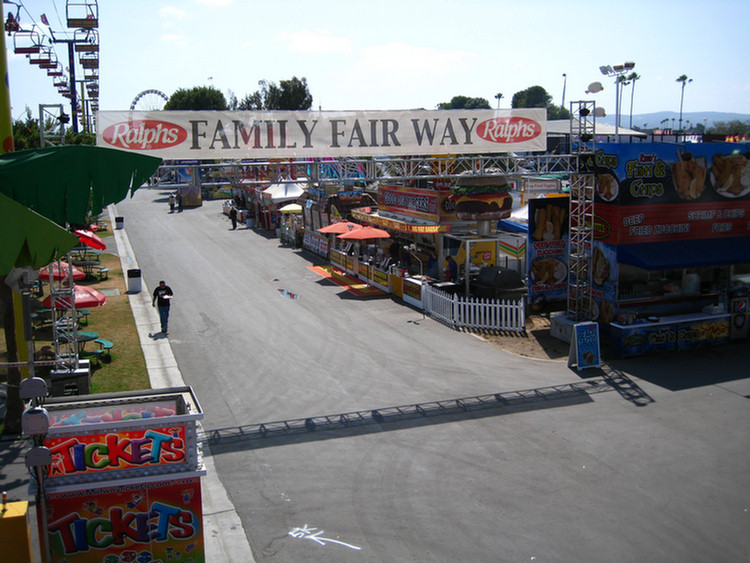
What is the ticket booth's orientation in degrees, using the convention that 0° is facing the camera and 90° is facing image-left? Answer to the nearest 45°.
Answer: approximately 0°

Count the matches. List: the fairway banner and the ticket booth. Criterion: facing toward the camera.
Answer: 2

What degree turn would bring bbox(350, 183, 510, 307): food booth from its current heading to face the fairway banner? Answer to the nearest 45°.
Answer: approximately 45° to its left

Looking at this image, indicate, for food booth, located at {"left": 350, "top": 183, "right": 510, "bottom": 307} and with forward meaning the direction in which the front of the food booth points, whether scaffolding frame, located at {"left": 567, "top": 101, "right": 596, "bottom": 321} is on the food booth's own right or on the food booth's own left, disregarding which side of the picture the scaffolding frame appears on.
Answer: on the food booth's own left

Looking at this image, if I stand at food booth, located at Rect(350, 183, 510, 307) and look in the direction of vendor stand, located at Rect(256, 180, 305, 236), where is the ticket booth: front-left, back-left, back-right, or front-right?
back-left

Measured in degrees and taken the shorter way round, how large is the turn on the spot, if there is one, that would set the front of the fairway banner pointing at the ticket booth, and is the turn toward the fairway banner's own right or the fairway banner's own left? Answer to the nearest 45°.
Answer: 0° — it already faces it

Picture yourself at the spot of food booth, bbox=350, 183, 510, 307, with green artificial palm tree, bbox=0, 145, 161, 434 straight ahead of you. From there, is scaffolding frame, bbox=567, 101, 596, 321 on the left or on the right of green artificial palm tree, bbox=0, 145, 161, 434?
left

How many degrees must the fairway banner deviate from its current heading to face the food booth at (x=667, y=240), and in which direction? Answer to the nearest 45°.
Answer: approximately 90° to its left

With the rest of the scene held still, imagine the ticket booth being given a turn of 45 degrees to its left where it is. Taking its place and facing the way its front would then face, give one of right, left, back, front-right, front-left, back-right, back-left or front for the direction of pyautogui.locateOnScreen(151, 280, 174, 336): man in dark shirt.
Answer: back-left

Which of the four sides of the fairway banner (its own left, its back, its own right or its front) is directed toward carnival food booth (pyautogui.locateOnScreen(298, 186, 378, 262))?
back

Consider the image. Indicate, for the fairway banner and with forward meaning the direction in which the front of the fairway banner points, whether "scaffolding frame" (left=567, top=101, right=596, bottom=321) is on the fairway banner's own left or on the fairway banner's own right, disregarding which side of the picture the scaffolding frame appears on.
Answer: on the fairway banner's own left

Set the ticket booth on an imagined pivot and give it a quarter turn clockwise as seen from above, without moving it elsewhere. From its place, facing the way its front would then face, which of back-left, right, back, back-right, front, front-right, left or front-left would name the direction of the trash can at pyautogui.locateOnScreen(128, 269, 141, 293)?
right
